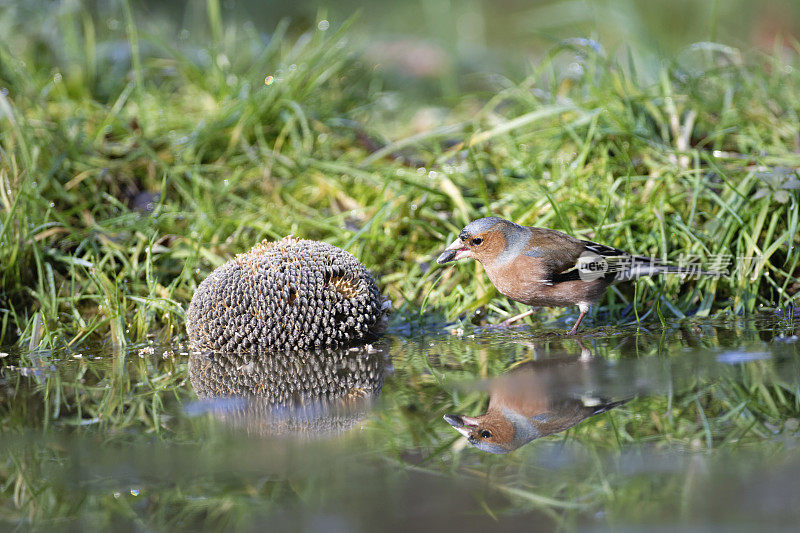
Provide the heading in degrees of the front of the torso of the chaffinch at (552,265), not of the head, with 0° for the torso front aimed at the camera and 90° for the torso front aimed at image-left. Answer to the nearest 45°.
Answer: approximately 90°

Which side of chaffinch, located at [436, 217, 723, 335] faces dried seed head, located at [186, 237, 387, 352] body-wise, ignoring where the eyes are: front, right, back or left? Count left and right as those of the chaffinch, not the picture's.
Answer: front
